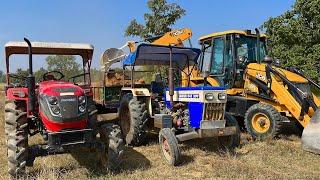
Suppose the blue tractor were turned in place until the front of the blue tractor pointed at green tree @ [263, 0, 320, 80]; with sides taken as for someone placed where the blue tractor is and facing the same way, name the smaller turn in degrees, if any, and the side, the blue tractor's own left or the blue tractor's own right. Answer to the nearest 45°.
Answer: approximately 90° to the blue tractor's own left

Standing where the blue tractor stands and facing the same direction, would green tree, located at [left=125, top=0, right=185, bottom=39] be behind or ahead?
behind

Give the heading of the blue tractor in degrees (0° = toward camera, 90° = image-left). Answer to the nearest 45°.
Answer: approximately 315°

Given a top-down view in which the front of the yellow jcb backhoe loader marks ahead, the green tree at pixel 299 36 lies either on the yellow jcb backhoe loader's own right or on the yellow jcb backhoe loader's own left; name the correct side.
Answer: on the yellow jcb backhoe loader's own left

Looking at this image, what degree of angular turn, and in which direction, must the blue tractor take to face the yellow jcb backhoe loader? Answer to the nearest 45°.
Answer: approximately 90° to its left

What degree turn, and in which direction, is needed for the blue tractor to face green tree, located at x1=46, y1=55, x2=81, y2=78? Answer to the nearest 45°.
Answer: approximately 180°
